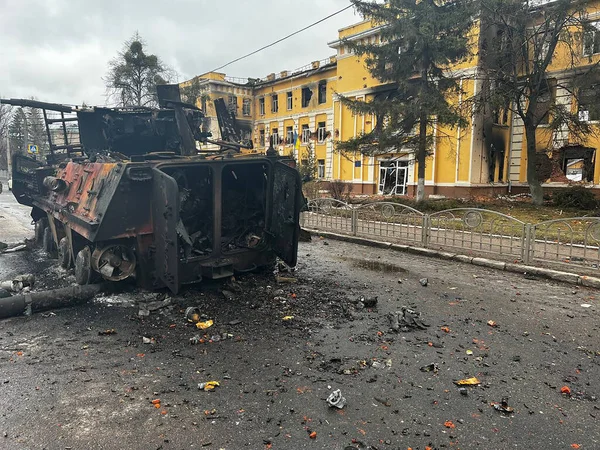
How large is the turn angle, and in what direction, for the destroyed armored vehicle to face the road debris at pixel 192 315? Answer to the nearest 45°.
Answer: approximately 135° to its left

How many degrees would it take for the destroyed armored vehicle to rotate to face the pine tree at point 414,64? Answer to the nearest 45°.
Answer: approximately 90° to its right

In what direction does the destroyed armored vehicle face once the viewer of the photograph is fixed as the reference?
facing away from the viewer and to the left of the viewer

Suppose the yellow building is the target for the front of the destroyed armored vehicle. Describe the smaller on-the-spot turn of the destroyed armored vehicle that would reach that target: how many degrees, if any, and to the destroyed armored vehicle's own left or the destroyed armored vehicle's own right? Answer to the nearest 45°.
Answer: approximately 90° to the destroyed armored vehicle's own right

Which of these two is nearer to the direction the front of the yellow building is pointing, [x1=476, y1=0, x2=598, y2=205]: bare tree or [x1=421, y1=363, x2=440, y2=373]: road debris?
the road debris

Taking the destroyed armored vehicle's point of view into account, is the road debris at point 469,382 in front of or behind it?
behind

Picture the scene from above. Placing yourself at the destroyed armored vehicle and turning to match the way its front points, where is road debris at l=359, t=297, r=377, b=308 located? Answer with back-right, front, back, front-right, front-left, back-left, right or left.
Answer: back

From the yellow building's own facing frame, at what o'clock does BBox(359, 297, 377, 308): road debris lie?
The road debris is roughly at 11 o'clock from the yellow building.

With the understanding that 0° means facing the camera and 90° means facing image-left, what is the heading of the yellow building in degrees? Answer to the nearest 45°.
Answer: approximately 45°

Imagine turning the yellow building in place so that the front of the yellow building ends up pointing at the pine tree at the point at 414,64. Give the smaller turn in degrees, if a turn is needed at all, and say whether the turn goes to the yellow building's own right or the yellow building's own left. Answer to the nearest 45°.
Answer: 0° — it already faces it

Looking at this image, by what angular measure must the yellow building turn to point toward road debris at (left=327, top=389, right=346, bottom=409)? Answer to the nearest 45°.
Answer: approximately 45° to its left

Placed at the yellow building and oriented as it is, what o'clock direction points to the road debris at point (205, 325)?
The road debris is roughly at 11 o'clock from the yellow building.

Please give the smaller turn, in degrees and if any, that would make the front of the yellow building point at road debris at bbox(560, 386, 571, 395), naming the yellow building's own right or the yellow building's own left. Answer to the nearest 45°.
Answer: approximately 45° to the yellow building's own left

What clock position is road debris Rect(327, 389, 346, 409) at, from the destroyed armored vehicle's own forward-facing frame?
The road debris is roughly at 7 o'clock from the destroyed armored vehicle.
